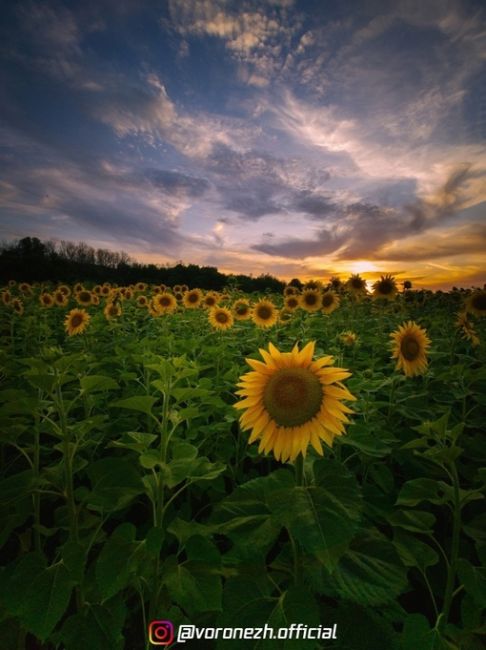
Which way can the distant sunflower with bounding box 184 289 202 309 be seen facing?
toward the camera

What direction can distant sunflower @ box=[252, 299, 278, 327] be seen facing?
toward the camera

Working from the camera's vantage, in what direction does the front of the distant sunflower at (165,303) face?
facing the viewer

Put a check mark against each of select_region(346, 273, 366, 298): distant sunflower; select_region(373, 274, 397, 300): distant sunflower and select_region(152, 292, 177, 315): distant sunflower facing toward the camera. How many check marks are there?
3

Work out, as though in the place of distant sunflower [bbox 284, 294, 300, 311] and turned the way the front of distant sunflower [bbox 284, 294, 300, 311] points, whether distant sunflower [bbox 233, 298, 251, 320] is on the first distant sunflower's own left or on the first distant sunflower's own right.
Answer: on the first distant sunflower's own right

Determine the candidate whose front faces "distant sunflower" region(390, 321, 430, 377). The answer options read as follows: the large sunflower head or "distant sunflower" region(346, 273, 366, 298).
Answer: "distant sunflower" region(346, 273, 366, 298)

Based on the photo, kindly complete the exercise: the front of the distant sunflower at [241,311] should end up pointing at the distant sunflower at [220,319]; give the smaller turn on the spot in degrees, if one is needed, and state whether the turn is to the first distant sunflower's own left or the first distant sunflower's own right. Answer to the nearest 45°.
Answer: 0° — it already faces it

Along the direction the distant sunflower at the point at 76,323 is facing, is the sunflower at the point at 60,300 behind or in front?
behind

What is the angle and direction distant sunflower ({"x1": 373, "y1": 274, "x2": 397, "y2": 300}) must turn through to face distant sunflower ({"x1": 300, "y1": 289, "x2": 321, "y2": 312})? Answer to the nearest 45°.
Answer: approximately 90° to its right

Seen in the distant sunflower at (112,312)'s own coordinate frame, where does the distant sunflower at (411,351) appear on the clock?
the distant sunflower at (411,351) is roughly at 11 o'clock from the distant sunflower at (112,312).

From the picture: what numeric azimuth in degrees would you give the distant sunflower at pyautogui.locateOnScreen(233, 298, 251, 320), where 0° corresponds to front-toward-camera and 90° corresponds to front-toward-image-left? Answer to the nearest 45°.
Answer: approximately 0°
